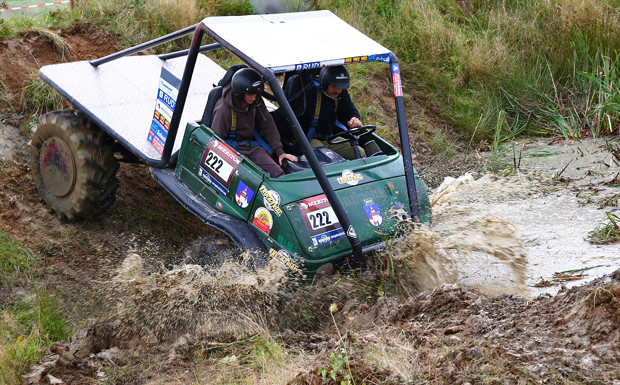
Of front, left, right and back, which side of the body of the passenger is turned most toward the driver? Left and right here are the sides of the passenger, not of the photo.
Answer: left

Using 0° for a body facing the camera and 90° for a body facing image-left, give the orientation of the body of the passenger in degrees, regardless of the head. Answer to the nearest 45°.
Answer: approximately 315°

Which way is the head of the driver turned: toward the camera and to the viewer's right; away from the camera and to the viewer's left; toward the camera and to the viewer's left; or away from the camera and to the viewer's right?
toward the camera and to the viewer's right

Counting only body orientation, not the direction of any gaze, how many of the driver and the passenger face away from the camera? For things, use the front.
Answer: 0

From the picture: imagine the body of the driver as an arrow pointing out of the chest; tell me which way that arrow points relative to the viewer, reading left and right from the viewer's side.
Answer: facing the viewer and to the right of the viewer

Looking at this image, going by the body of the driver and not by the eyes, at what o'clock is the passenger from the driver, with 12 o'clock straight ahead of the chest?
The passenger is roughly at 3 o'clock from the driver.
